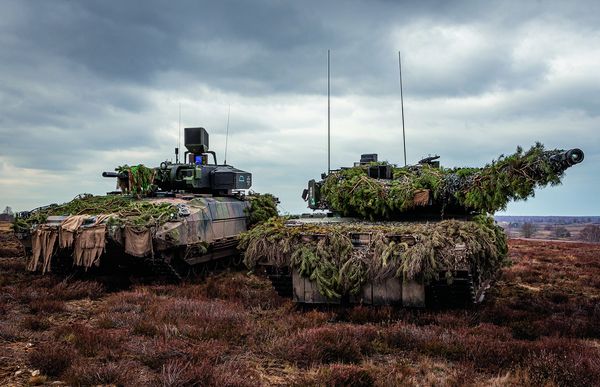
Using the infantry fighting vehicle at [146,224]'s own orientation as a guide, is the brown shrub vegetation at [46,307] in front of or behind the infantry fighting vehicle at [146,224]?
in front

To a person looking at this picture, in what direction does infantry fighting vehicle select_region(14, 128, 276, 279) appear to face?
facing the viewer and to the left of the viewer

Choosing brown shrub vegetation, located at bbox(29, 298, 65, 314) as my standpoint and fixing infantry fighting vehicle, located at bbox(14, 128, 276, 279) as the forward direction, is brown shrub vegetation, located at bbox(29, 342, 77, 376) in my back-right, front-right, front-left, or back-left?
back-right

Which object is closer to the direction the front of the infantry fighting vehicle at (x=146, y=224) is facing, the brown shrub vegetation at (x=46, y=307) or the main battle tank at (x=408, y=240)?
the brown shrub vegetation

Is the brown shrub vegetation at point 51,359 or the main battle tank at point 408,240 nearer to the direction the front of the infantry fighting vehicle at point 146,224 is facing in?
the brown shrub vegetation

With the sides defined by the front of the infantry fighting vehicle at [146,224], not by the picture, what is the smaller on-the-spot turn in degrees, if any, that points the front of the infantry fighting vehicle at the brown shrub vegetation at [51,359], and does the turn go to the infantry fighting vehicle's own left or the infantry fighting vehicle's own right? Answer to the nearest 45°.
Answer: approximately 45° to the infantry fighting vehicle's own left

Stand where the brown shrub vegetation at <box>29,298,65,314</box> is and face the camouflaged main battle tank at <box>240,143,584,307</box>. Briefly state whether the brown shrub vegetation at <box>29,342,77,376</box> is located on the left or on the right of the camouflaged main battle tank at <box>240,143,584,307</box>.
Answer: right

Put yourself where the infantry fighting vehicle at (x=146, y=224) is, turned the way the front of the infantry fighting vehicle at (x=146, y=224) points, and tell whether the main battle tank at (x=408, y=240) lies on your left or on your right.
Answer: on your left
